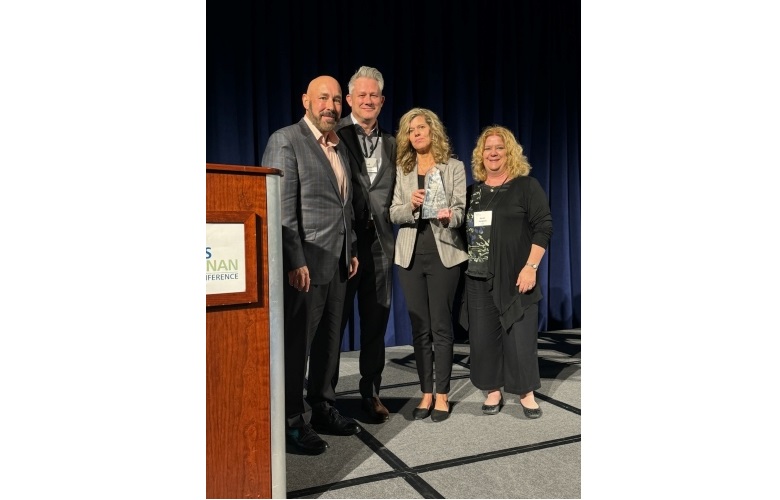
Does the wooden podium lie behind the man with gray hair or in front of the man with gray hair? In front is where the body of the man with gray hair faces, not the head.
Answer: in front

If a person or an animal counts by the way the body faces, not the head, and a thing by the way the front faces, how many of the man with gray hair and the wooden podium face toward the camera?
2

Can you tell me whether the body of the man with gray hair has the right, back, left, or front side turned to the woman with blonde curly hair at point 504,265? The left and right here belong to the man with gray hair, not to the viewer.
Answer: left

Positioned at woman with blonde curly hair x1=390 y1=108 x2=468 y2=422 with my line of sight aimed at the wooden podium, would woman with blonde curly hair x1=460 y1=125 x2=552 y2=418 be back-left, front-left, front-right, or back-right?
back-left

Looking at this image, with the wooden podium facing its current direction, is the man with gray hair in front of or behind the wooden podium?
behind

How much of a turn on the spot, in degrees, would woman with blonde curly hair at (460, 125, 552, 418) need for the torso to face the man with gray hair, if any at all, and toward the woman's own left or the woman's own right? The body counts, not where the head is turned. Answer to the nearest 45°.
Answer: approximately 45° to the woman's own right

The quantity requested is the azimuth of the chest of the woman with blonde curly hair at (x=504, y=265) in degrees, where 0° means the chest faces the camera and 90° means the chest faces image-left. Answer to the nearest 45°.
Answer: approximately 45°

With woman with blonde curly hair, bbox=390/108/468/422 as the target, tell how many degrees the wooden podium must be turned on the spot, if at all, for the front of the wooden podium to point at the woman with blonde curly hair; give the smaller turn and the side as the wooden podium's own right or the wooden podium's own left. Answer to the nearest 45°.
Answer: approximately 135° to the wooden podium's own left

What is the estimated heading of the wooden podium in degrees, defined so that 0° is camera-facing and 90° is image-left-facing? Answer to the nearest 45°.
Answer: approximately 0°
